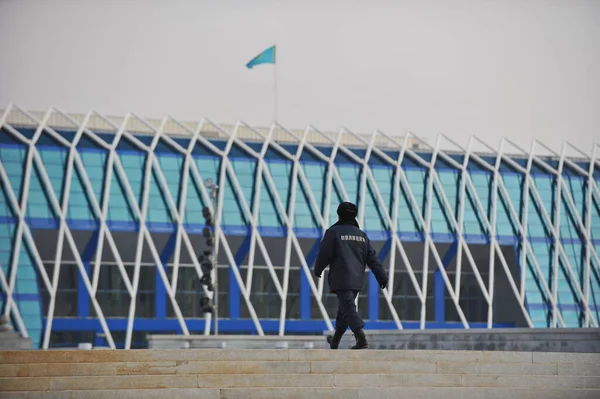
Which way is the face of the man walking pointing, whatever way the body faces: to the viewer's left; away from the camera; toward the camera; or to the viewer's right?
away from the camera

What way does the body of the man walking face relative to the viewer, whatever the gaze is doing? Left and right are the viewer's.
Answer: facing away from the viewer and to the left of the viewer
